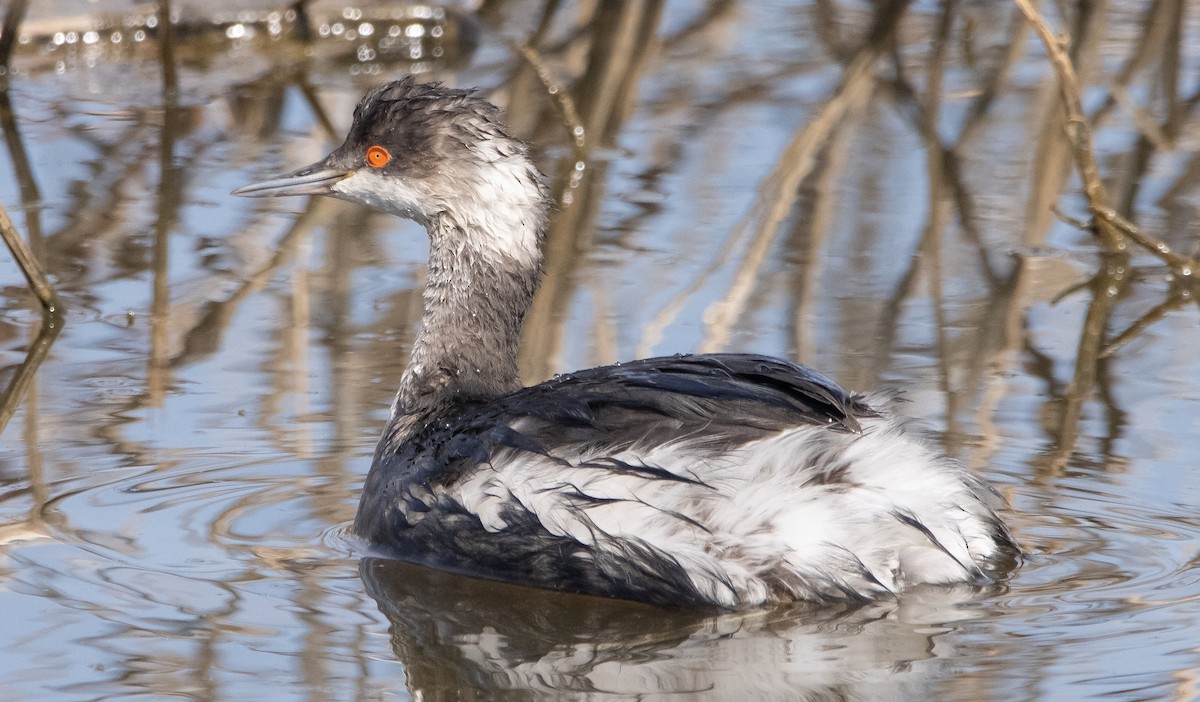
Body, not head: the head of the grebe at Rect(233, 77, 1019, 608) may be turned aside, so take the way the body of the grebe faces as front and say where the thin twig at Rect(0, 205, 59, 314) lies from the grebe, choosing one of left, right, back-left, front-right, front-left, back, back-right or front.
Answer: front-right

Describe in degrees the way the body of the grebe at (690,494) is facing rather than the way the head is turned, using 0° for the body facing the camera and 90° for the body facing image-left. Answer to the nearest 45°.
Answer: approximately 90°

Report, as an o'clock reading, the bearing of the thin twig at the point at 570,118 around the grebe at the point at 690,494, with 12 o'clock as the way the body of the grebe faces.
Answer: The thin twig is roughly at 3 o'clock from the grebe.

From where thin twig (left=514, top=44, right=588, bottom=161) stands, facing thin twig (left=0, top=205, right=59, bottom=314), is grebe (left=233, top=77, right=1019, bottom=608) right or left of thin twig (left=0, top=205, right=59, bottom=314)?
left

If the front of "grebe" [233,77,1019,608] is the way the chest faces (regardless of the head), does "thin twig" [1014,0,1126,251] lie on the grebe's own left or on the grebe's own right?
on the grebe's own right
